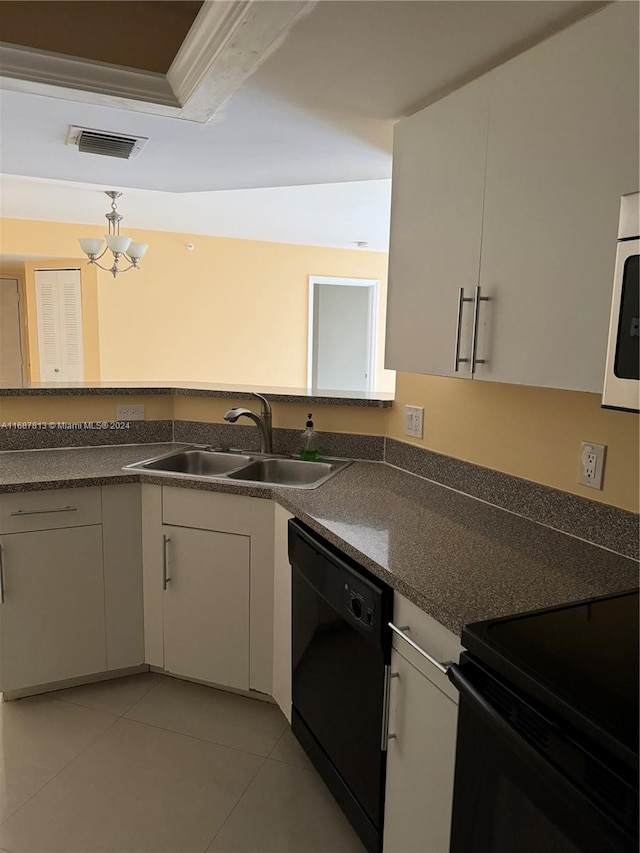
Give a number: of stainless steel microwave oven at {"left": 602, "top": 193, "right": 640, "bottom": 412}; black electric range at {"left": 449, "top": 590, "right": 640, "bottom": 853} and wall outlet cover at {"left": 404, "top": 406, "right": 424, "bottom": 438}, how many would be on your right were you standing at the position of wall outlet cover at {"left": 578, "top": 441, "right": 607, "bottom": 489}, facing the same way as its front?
1

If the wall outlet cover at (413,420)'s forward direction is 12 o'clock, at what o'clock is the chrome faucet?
The chrome faucet is roughly at 2 o'clock from the wall outlet cover.

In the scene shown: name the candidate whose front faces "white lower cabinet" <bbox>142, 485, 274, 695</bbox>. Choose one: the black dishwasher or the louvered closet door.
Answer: the louvered closet door

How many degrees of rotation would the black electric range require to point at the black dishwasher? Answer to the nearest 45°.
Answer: approximately 90° to its right

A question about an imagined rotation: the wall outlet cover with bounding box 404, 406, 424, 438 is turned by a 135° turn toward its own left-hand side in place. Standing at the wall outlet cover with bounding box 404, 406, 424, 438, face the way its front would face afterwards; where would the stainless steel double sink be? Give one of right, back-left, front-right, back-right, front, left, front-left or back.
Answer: back

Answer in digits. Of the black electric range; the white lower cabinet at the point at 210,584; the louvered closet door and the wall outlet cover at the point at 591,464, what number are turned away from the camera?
0

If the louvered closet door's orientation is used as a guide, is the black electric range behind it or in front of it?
in front

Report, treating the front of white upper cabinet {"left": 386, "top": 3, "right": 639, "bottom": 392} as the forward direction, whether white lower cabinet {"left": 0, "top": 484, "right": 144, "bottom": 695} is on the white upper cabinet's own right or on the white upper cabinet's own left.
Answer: on the white upper cabinet's own right

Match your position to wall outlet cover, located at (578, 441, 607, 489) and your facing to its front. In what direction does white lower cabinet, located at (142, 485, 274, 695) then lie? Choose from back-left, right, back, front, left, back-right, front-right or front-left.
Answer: front-right

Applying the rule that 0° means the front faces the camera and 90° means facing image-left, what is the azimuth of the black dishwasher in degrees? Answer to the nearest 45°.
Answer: approximately 45°
